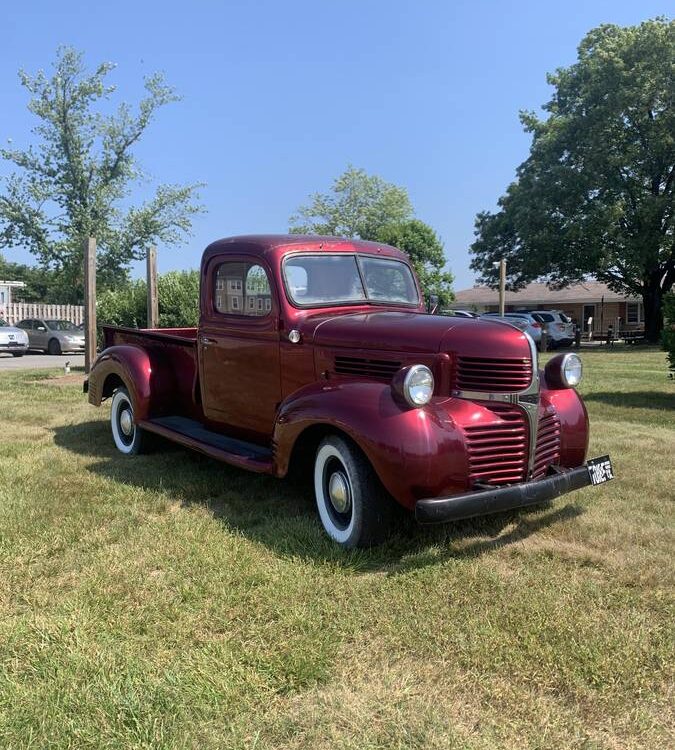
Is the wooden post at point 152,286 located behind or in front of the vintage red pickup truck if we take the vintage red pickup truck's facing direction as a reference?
behind

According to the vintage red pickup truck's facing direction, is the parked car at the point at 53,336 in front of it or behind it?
behind

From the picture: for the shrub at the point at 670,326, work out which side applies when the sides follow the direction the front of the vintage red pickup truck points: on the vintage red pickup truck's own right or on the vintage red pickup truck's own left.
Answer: on the vintage red pickup truck's own left

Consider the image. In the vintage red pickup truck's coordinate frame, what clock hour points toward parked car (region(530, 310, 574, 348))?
The parked car is roughly at 8 o'clock from the vintage red pickup truck.

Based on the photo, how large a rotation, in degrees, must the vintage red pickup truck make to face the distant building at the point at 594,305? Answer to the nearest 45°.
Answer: approximately 135° to its left

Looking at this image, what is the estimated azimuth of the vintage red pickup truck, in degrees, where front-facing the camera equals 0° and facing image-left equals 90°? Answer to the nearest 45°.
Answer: approximately 315°
